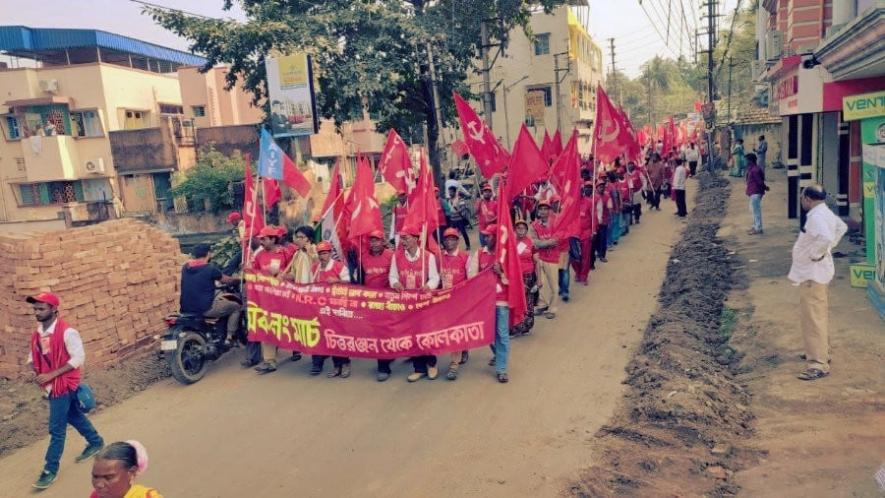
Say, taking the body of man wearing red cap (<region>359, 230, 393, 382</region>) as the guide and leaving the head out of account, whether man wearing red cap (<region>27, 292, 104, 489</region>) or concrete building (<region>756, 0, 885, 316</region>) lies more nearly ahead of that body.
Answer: the man wearing red cap

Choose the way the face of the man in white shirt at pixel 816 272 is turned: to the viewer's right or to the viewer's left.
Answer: to the viewer's left

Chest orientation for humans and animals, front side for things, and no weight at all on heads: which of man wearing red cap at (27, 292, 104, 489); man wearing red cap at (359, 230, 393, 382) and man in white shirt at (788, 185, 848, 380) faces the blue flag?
the man in white shirt

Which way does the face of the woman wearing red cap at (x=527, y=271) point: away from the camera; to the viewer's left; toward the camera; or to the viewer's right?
toward the camera

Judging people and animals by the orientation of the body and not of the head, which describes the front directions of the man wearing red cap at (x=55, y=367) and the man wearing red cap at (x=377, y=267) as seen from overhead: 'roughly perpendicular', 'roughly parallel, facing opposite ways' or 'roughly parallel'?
roughly parallel

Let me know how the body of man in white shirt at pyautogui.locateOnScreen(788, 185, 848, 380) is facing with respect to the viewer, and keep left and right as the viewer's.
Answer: facing to the left of the viewer

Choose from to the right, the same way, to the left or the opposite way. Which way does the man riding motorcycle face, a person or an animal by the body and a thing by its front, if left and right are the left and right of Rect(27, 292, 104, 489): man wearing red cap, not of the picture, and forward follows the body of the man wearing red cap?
the opposite way

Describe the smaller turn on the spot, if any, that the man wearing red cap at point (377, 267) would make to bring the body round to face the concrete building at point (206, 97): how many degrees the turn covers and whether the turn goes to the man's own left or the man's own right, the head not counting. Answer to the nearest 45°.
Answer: approximately 180°

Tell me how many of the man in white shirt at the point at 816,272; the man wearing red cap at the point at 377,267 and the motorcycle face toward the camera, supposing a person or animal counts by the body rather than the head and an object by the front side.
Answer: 1

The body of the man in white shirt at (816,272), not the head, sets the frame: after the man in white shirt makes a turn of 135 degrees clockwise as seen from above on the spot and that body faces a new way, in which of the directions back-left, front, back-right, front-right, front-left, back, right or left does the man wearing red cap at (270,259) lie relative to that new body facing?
back-left

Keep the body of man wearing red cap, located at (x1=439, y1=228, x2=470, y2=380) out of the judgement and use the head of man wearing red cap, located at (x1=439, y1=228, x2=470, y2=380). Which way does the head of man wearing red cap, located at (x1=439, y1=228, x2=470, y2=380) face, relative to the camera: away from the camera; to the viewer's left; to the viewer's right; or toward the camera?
toward the camera

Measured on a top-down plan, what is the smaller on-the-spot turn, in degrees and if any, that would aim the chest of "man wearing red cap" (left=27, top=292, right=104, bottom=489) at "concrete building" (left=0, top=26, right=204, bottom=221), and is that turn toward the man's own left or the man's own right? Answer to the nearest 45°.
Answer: approximately 135° to the man's own right

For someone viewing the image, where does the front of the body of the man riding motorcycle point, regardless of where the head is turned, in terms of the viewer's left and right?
facing away from the viewer and to the right of the viewer

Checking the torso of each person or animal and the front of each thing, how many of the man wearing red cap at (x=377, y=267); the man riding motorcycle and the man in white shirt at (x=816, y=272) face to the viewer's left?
1

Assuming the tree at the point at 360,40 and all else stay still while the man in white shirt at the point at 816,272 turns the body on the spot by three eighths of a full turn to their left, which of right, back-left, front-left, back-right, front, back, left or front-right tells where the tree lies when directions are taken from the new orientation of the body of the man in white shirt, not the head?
back

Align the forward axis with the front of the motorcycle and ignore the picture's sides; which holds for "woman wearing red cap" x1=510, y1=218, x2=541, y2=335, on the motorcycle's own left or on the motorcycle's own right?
on the motorcycle's own right
